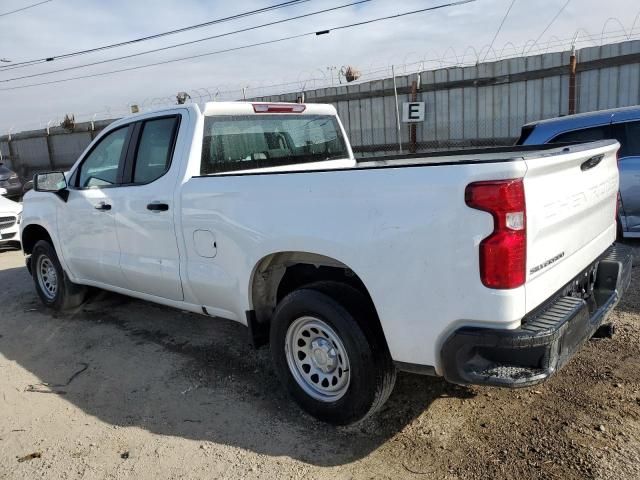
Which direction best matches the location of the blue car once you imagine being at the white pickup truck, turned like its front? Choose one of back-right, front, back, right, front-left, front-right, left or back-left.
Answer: right

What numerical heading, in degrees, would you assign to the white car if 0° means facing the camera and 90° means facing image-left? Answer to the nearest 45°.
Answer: approximately 315°

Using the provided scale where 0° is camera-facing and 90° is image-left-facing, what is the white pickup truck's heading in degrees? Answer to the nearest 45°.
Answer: approximately 135°

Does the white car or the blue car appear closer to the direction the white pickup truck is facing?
the white car

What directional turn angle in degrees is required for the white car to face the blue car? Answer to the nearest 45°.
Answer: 0° — it already faces it

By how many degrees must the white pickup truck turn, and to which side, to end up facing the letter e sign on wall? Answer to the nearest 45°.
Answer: approximately 45° to its right

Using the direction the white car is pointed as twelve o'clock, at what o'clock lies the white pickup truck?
The white pickup truck is roughly at 1 o'clock from the white car.

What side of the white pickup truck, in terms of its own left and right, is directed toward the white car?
front
